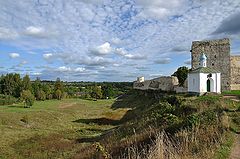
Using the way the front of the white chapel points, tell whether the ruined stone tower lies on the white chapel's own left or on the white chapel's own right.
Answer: on the white chapel's own left

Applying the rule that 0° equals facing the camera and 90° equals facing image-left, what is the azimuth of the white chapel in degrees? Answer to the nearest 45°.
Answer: approximately 315°

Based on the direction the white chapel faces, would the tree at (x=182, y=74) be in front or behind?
behind
